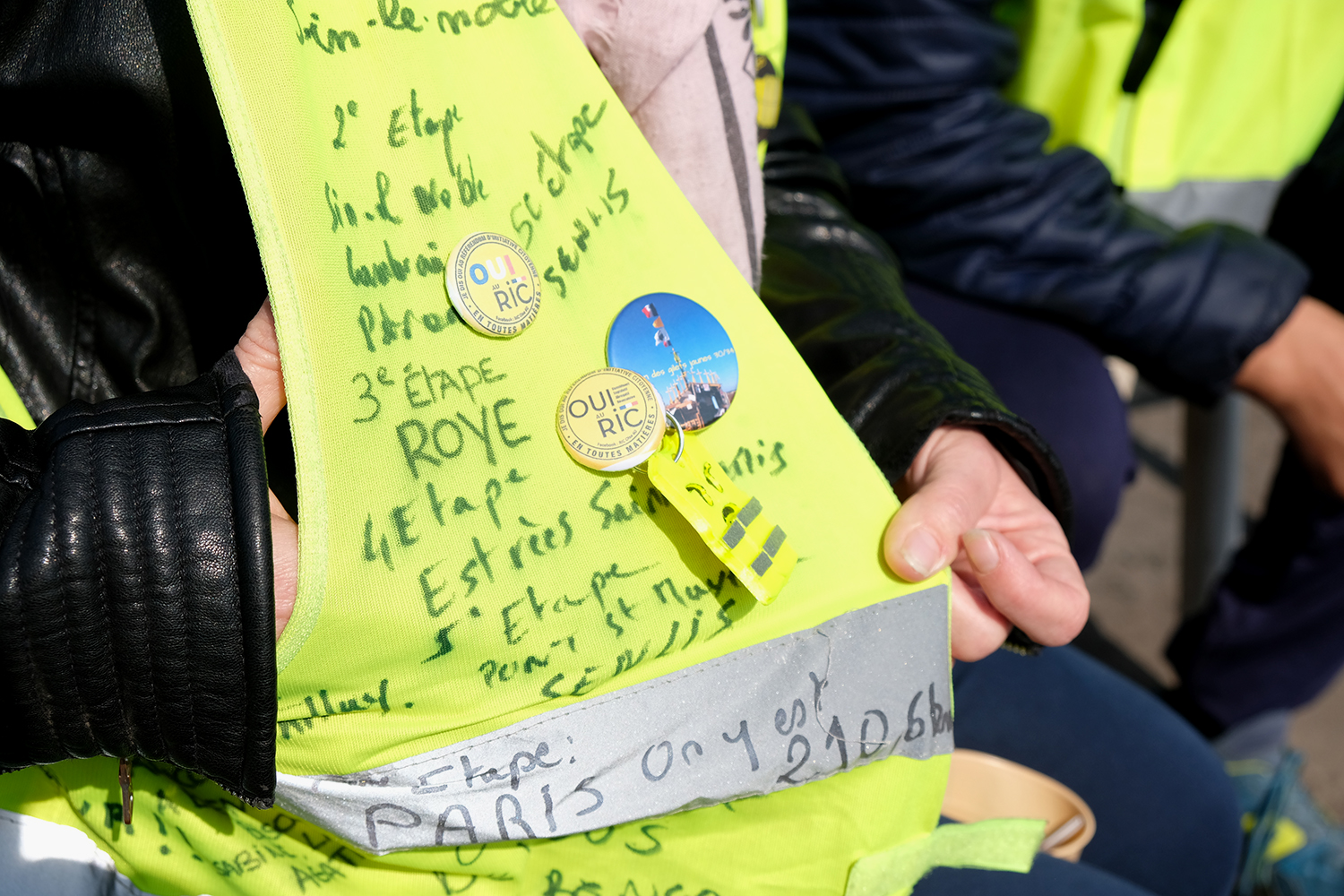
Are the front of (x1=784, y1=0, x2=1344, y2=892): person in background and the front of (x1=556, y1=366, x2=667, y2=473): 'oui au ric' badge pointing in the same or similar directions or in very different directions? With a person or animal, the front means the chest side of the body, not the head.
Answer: same or similar directions

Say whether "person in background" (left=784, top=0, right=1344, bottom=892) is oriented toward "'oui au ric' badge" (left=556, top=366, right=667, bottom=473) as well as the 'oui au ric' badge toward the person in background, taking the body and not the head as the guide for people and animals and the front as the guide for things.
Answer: no

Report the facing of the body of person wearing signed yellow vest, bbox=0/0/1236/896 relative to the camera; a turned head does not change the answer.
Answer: toward the camera

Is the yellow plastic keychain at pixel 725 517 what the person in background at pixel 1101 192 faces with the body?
no

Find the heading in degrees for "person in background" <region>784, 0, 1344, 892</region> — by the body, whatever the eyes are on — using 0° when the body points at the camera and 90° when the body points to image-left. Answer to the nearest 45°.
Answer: approximately 315°

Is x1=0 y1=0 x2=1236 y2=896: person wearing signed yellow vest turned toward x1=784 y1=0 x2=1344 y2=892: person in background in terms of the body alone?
no

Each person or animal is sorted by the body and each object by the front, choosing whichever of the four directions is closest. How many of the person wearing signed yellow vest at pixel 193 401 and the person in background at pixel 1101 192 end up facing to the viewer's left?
0

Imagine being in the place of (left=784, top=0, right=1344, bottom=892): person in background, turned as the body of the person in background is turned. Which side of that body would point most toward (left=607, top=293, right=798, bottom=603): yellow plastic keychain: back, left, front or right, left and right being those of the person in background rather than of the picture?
front

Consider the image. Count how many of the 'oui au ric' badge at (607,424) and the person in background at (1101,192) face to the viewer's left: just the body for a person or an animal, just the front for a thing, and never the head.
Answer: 0

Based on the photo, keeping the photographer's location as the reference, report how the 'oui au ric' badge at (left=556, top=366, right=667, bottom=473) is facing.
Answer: facing the viewer
